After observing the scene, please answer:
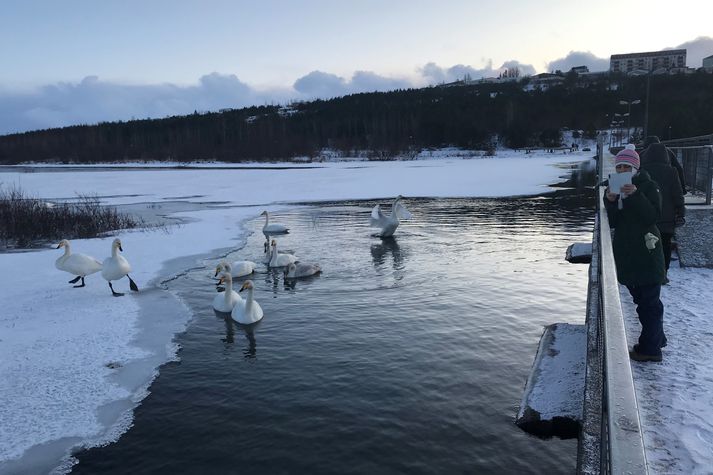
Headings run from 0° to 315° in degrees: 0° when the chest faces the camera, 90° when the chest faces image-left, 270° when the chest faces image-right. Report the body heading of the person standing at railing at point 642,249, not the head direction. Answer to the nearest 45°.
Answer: approximately 45°

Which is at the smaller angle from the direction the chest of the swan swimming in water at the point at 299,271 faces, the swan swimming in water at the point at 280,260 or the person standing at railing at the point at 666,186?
the swan swimming in water

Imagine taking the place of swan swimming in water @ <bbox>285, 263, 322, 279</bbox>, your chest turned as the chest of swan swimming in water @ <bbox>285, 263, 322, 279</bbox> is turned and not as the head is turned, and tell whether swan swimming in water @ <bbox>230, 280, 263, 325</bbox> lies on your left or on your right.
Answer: on your left
